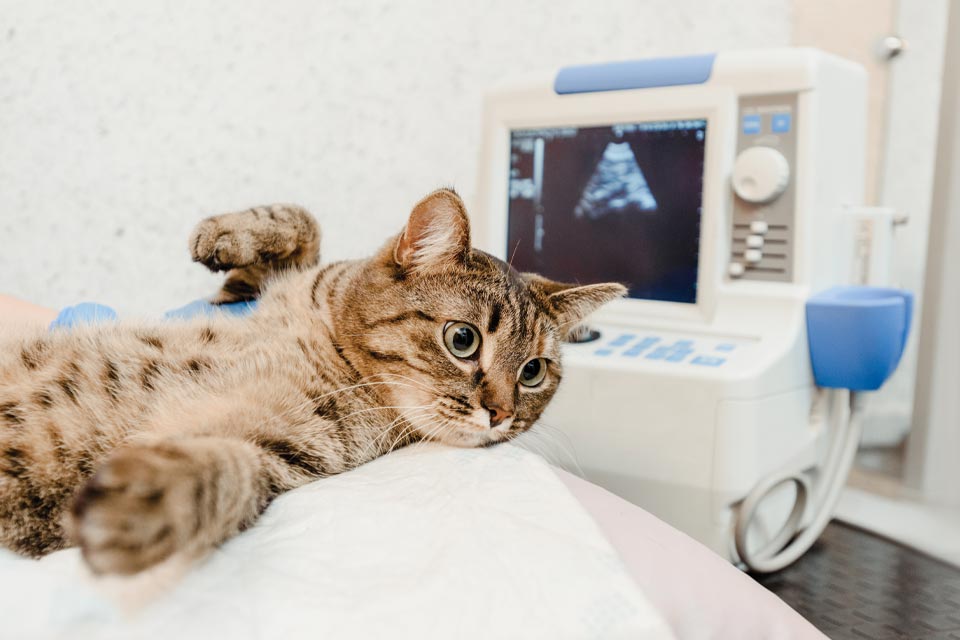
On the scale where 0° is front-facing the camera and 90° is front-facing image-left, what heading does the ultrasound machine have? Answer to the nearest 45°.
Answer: approximately 45°

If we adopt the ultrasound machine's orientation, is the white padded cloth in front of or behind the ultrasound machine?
in front
